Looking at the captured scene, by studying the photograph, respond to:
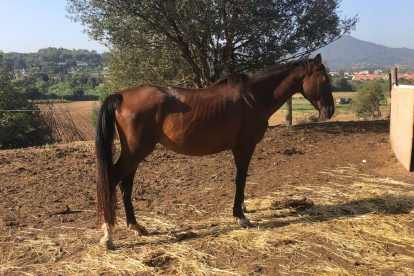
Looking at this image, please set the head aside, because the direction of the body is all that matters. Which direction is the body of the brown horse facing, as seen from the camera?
to the viewer's right
